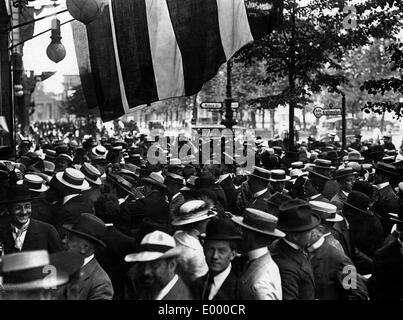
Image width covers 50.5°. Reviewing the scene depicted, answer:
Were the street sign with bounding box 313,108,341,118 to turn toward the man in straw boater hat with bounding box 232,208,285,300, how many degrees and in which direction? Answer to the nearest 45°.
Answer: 0° — it already faces them

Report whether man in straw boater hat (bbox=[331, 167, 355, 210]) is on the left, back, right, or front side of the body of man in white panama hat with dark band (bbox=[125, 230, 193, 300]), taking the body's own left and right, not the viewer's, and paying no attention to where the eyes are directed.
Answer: back

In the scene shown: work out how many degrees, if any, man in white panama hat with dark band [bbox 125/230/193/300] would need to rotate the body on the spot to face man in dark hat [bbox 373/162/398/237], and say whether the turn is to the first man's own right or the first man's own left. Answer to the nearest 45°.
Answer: approximately 180°

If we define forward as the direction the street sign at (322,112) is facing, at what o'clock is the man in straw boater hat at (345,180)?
The man in straw boater hat is roughly at 12 o'clock from the street sign.

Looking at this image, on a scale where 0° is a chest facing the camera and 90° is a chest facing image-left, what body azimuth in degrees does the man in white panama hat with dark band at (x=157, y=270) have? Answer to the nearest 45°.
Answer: approximately 45°

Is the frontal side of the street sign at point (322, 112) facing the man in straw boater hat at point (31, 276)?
yes

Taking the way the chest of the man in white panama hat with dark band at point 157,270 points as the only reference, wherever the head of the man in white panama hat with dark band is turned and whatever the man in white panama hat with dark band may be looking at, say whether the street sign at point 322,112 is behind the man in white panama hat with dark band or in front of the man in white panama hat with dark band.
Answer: behind
